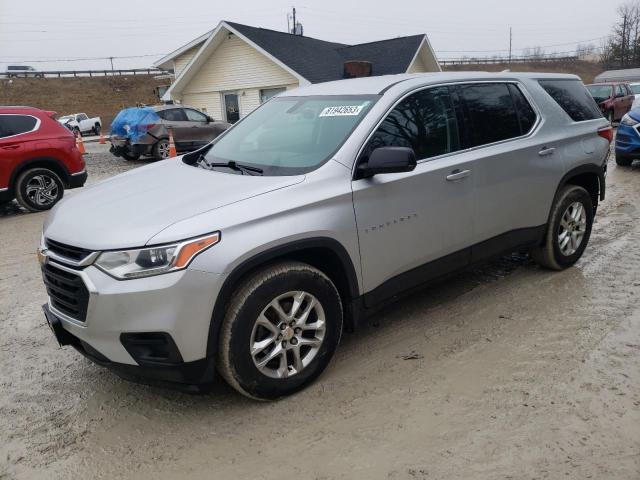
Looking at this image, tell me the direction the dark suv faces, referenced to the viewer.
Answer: facing away from the viewer and to the right of the viewer

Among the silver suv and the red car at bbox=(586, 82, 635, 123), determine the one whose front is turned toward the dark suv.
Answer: the red car

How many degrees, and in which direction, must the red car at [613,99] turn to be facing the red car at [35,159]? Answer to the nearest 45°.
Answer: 0° — it already faces it

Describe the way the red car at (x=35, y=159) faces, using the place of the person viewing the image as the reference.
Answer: facing to the left of the viewer

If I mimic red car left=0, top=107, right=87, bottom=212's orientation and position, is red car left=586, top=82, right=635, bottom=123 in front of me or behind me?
behind
